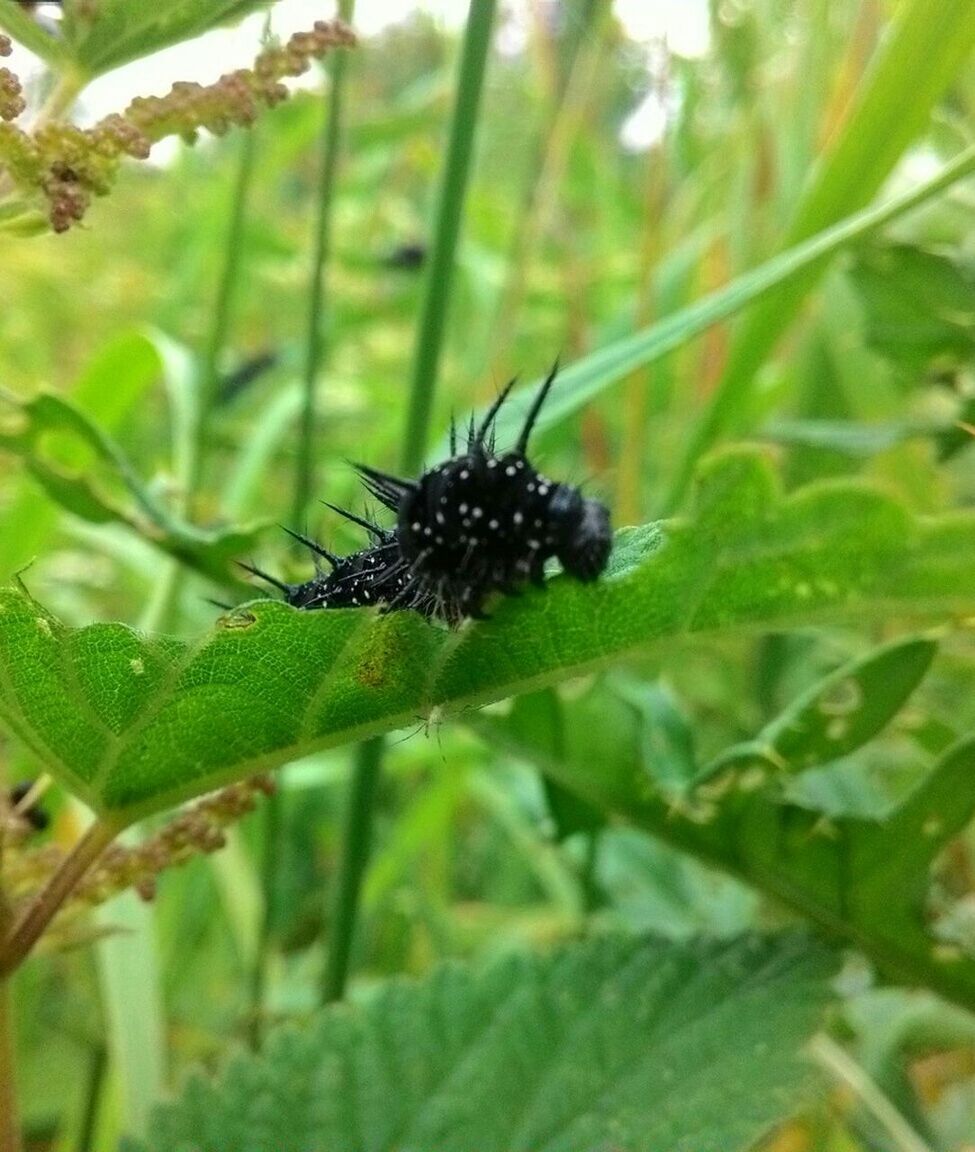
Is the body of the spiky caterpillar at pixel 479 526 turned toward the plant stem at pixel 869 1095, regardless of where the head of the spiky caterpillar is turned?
no

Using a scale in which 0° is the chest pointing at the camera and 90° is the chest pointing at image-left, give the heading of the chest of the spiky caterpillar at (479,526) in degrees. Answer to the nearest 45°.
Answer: approximately 270°

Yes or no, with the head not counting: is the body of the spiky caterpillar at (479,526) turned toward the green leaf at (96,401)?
no
